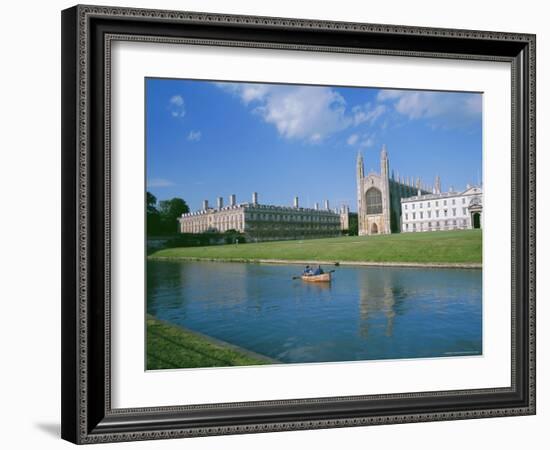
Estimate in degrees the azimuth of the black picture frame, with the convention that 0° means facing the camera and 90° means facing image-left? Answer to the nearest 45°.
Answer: approximately 315°
